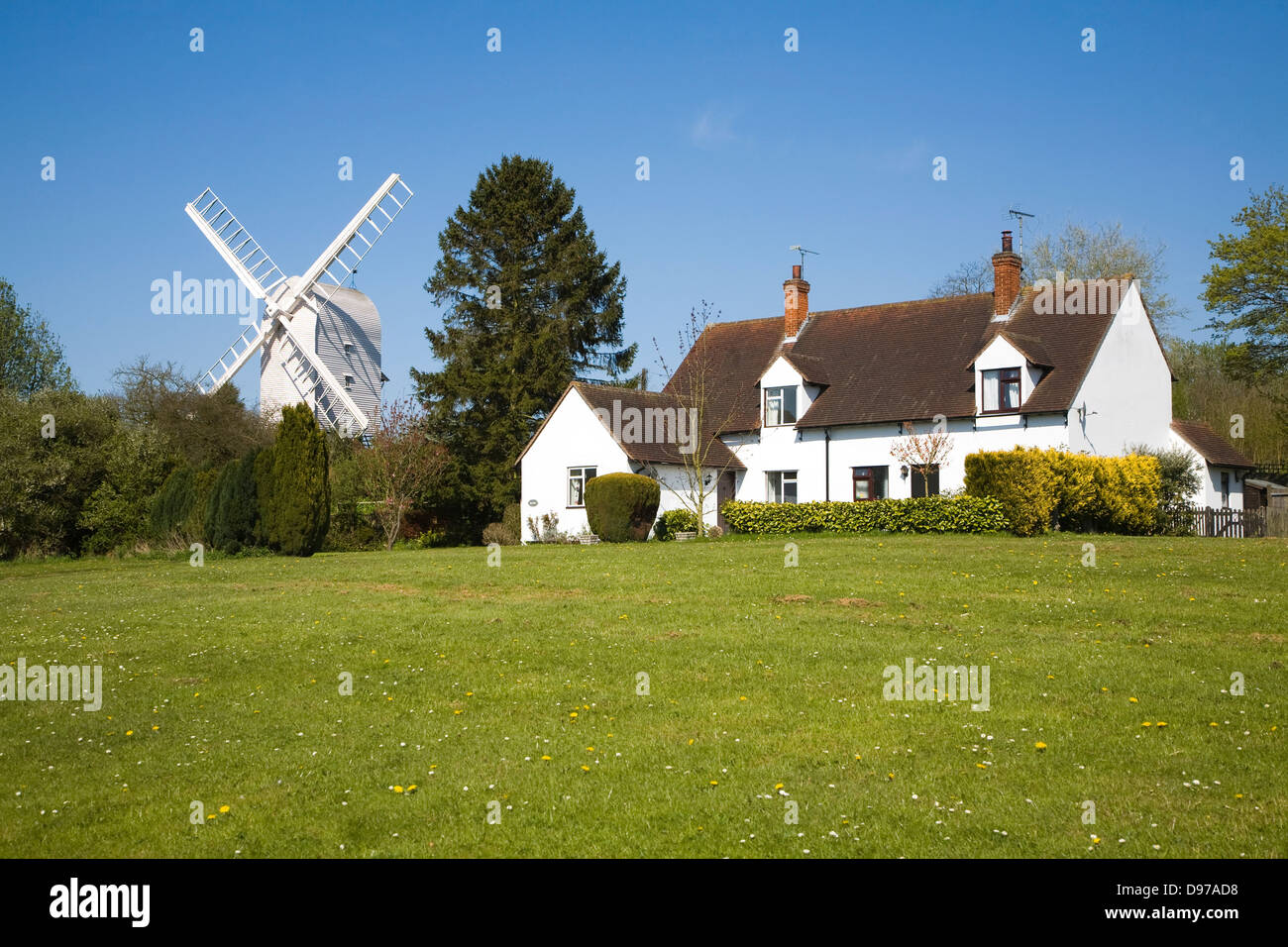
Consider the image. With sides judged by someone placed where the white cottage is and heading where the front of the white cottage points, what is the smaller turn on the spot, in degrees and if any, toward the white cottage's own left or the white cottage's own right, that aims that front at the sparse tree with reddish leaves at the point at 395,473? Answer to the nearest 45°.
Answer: approximately 45° to the white cottage's own right

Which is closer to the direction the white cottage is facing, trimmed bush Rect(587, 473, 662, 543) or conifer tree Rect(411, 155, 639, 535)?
the trimmed bush

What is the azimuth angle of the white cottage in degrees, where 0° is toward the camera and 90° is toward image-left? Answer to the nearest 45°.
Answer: approximately 45°

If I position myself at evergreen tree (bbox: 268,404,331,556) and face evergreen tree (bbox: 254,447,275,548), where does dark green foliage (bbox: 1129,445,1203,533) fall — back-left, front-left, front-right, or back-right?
back-right

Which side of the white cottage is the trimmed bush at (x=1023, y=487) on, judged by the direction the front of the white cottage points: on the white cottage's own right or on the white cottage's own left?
on the white cottage's own left

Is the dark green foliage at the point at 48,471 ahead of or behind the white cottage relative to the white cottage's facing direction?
ahead
